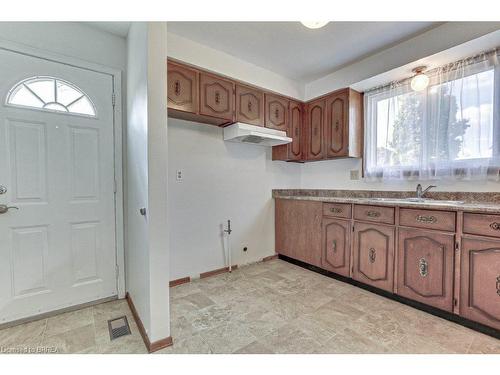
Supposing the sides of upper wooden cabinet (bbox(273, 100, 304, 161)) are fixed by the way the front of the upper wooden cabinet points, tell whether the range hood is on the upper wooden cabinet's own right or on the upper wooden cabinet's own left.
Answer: on the upper wooden cabinet's own right

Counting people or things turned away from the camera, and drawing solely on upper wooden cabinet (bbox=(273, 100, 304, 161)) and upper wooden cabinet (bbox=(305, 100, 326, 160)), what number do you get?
0

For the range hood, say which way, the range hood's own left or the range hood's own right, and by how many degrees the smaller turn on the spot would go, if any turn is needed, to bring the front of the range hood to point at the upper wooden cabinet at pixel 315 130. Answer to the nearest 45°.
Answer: approximately 90° to the range hood's own left

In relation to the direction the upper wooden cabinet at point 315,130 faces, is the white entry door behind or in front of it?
in front

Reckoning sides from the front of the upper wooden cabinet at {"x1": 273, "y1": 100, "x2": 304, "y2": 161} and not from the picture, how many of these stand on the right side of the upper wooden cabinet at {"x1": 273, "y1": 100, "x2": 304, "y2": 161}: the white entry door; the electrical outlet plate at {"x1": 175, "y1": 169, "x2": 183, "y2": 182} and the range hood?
3

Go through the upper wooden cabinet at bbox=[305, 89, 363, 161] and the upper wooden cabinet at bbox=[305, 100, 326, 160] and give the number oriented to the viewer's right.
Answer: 0

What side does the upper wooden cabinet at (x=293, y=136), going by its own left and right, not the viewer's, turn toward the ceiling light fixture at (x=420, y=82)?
front

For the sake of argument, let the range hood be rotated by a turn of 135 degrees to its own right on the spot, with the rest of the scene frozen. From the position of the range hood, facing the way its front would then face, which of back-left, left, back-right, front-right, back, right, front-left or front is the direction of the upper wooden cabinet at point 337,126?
back

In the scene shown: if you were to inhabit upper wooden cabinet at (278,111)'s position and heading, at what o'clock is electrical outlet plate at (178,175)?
The electrical outlet plate is roughly at 4 o'clock from the upper wooden cabinet.

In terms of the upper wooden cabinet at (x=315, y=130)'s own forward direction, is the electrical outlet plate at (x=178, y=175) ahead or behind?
ahead

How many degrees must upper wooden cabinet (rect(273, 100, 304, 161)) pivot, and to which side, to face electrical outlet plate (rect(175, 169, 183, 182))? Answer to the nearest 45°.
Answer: approximately 90° to its right

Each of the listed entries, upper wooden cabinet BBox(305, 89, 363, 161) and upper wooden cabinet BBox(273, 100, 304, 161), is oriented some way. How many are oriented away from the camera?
0

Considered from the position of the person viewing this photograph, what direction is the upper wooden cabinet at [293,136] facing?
facing the viewer and to the right of the viewer

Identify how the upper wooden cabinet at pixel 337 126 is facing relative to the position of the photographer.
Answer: facing the viewer and to the left of the viewer
